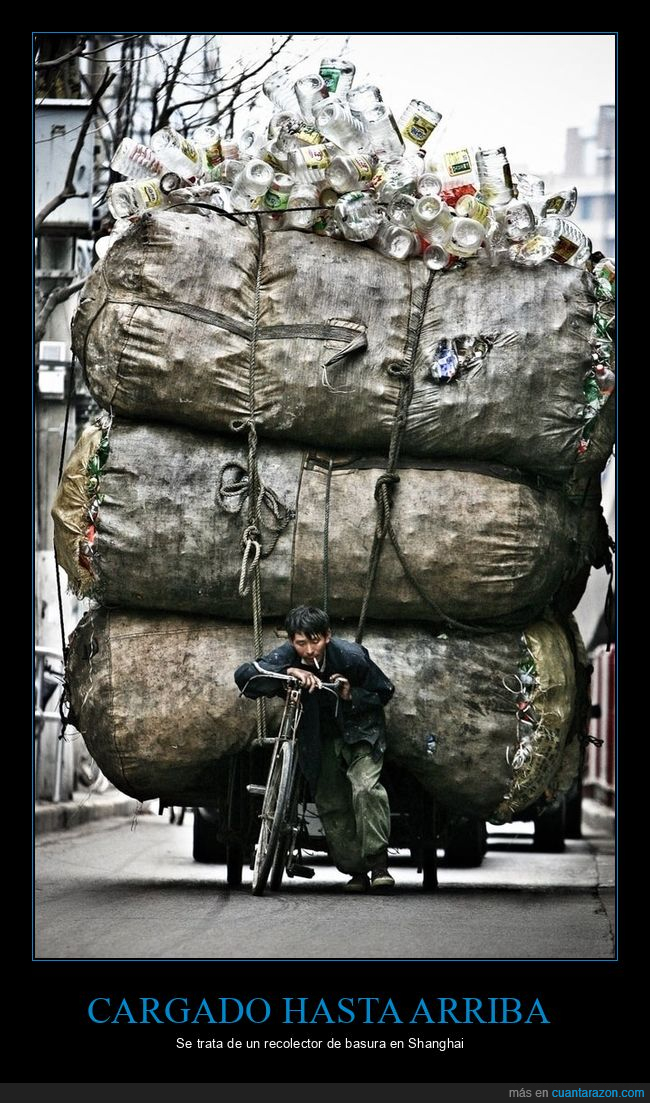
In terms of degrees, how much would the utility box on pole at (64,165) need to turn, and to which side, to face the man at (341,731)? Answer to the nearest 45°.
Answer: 0° — it already faces them

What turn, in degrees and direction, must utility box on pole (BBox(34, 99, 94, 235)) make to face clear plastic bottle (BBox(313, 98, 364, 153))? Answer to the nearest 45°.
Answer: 0° — it already faces it

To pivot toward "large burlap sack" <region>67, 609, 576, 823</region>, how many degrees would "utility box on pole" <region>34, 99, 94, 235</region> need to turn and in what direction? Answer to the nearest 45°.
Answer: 0° — it already faces it

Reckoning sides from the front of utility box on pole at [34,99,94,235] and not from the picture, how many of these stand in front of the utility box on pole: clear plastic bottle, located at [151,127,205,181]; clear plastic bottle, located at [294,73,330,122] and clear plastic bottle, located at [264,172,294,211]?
3
